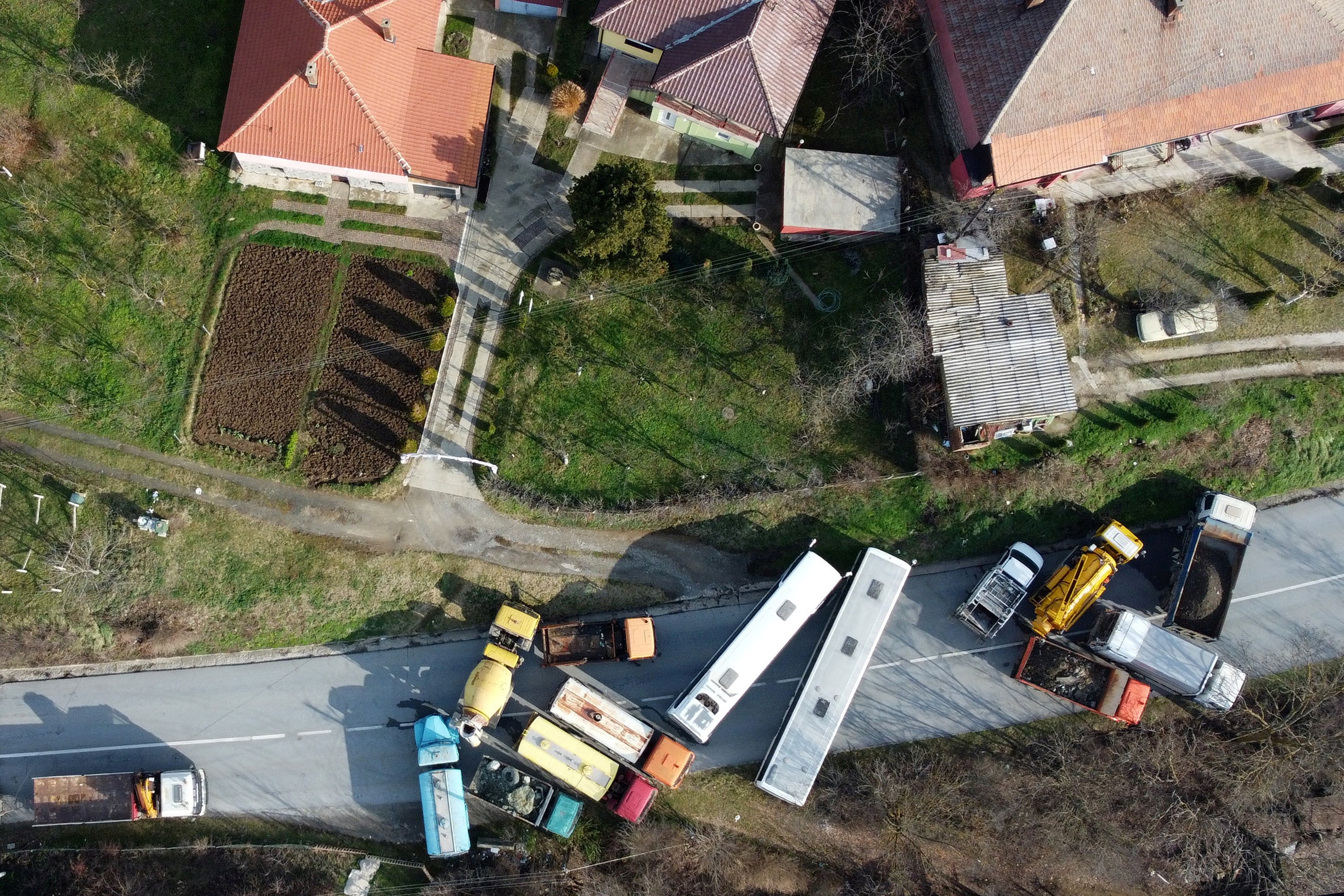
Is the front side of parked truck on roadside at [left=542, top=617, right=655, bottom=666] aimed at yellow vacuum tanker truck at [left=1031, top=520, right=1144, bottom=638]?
yes

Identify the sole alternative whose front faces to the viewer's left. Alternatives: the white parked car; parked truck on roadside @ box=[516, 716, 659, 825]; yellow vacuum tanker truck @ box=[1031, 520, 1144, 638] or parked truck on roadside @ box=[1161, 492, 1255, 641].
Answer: the white parked car

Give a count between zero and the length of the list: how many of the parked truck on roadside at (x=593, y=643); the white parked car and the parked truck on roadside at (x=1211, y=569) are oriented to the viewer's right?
1

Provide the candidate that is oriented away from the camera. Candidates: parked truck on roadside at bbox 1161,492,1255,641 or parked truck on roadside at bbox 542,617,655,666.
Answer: parked truck on roadside at bbox 1161,492,1255,641

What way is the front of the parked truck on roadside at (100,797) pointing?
to the viewer's right

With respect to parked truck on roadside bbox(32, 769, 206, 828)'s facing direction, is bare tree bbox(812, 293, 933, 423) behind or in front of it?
in front

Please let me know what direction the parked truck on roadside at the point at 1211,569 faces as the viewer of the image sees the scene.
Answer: facing away from the viewer

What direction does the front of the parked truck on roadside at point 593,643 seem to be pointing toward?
to the viewer's right
